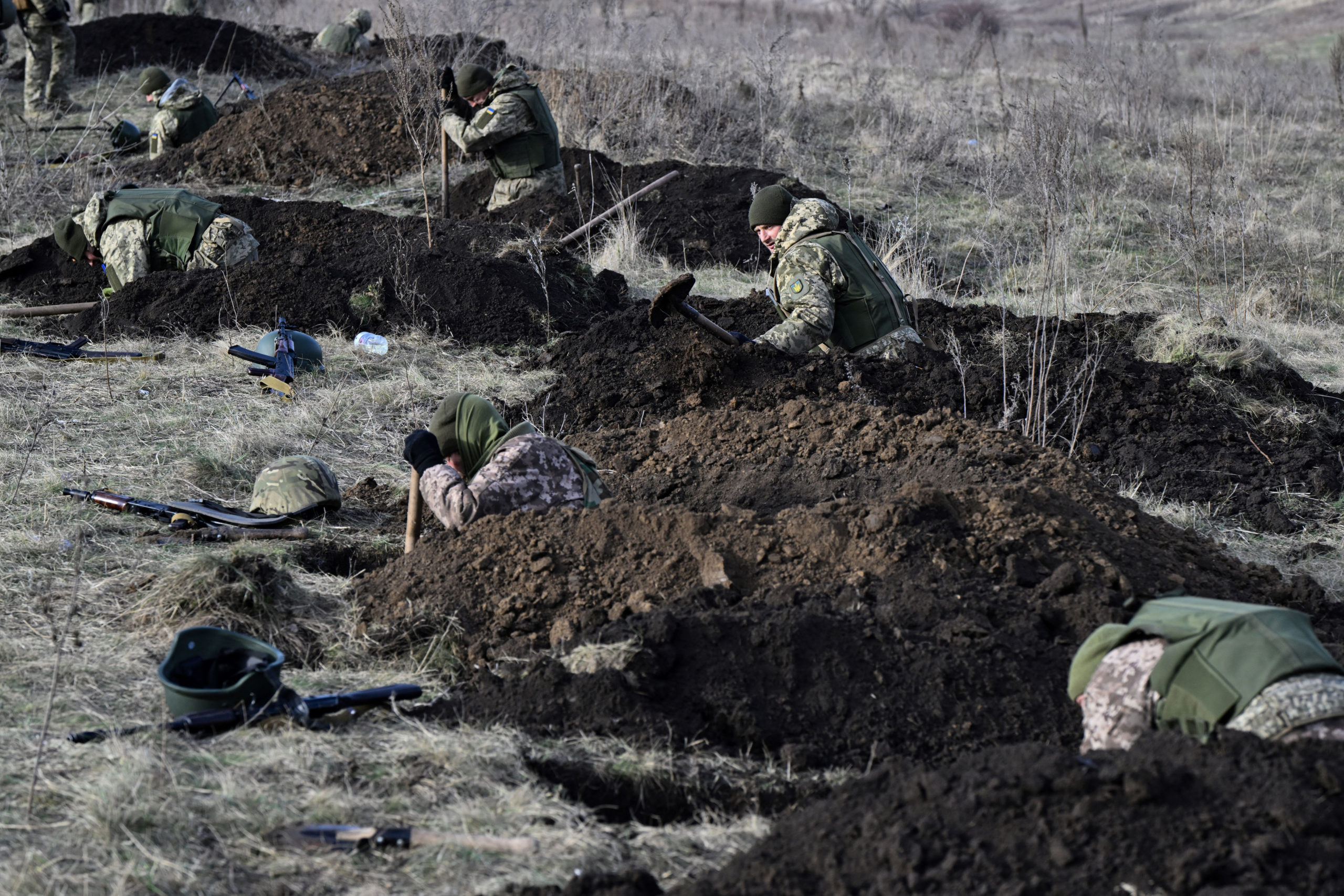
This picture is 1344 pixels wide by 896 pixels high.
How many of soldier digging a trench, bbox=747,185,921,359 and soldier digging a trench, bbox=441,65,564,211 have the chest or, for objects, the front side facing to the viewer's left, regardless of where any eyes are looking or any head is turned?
2

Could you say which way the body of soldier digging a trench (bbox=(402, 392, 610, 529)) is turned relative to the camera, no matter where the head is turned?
to the viewer's left

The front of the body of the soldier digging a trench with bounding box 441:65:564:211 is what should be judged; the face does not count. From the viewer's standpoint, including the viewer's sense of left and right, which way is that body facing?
facing to the left of the viewer

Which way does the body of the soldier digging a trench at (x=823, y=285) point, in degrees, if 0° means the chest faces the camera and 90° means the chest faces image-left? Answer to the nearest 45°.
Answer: approximately 90°

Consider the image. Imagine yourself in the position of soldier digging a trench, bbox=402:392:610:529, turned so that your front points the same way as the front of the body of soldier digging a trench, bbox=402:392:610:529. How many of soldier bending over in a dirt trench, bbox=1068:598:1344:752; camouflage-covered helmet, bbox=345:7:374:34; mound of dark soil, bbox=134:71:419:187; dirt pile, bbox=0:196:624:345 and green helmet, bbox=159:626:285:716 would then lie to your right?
3

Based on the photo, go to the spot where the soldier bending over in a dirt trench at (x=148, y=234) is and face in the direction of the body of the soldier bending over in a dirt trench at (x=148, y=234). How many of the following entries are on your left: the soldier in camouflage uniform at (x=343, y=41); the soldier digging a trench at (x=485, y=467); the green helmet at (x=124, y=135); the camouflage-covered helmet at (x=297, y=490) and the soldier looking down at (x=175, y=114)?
2

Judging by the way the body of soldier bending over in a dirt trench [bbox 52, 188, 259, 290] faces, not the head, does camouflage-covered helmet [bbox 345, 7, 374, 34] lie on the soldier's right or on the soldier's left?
on the soldier's right

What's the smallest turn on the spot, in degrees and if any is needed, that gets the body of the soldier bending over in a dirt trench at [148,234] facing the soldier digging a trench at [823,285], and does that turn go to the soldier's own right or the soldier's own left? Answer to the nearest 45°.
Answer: approximately 135° to the soldier's own left

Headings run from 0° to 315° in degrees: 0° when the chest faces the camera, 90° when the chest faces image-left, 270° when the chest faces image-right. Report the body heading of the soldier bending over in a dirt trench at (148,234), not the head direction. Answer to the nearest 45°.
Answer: approximately 90°

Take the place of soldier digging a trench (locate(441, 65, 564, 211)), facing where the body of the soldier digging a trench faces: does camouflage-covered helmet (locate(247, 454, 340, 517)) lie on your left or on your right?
on your left
